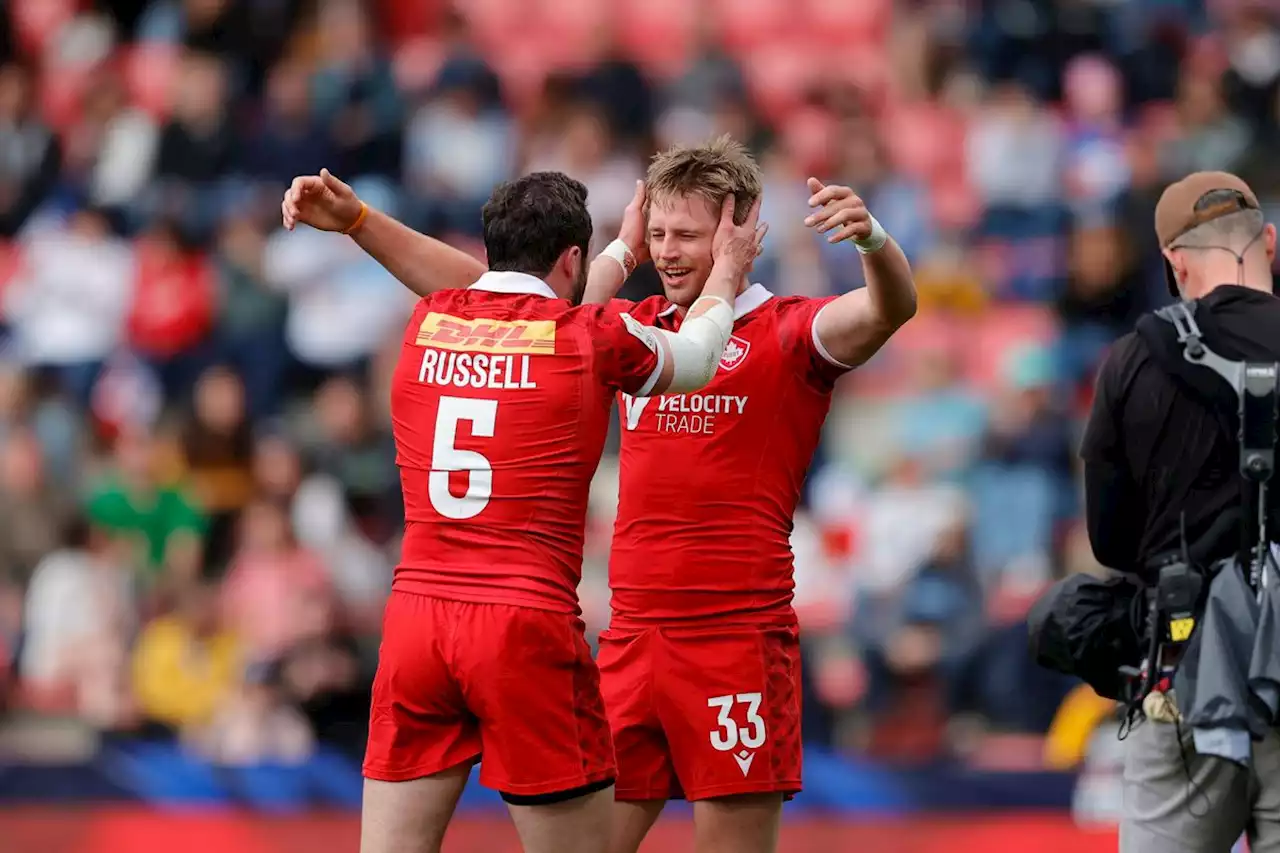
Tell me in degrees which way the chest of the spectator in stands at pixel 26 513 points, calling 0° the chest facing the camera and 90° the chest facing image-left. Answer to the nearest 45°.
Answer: approximately 0°

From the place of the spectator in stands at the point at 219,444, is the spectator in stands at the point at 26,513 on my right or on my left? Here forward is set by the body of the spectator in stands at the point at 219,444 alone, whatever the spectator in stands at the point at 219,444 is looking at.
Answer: on my right

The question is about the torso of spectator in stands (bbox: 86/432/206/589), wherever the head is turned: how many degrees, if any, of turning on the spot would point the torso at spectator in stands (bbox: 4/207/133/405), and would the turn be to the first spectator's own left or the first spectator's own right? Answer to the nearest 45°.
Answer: approximately 180°

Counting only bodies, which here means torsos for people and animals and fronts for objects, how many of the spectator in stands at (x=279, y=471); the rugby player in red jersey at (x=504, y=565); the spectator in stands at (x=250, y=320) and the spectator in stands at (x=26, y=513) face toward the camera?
3
